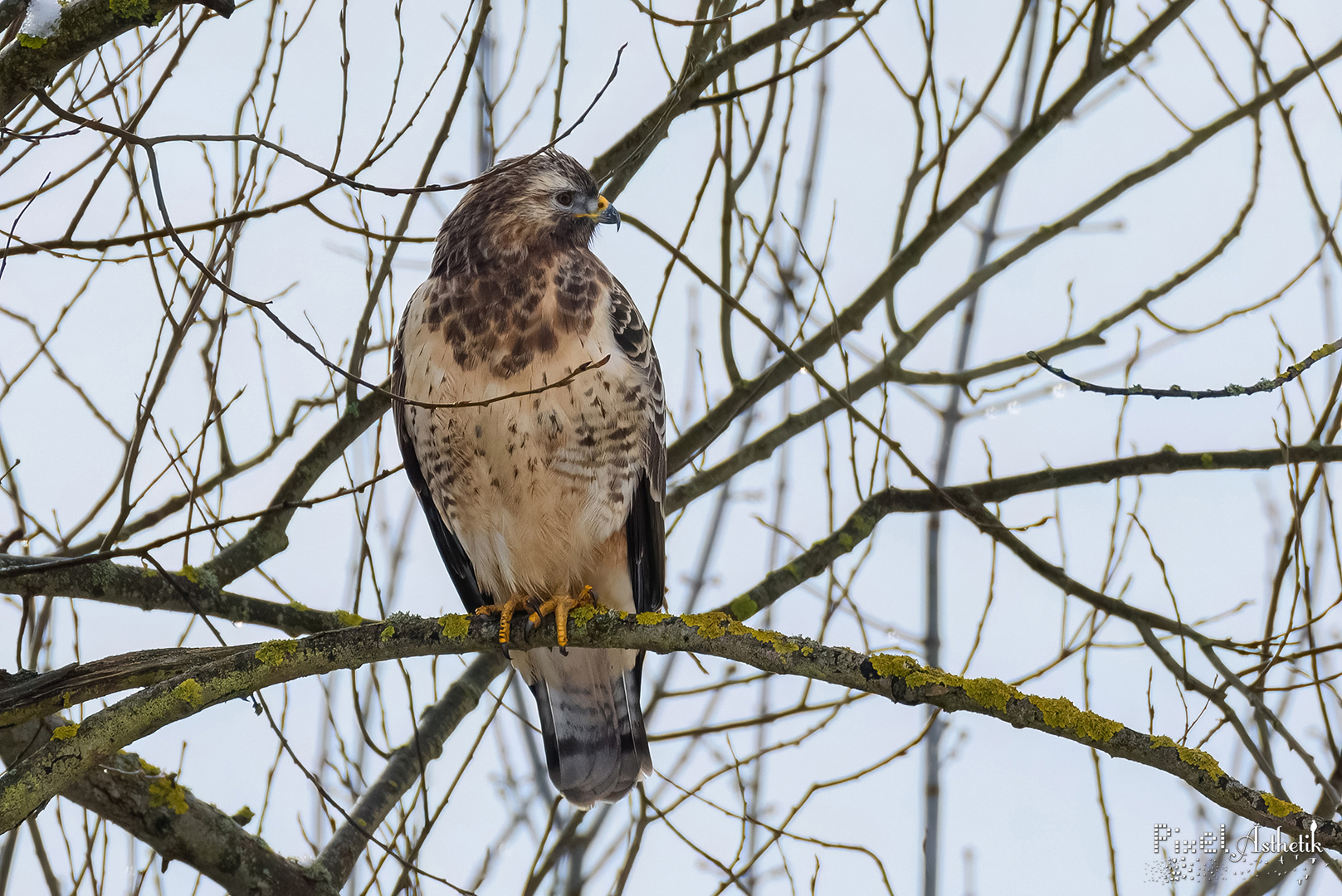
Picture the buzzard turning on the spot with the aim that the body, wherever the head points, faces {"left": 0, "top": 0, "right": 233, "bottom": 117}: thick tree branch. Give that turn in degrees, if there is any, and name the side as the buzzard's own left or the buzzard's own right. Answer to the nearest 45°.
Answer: approximately 45° to the buzzard's own right

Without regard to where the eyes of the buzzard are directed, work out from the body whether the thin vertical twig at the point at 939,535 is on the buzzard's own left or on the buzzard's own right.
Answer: on the buzzard's own left

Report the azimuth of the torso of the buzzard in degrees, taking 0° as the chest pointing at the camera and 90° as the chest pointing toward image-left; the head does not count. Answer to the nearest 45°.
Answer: approximately 0°
